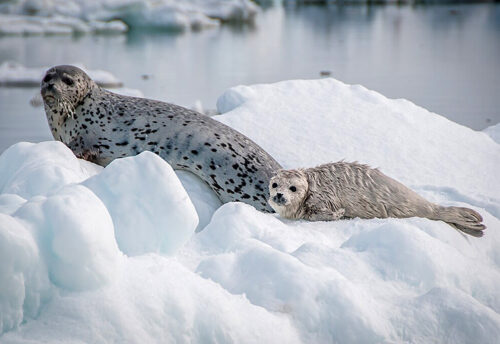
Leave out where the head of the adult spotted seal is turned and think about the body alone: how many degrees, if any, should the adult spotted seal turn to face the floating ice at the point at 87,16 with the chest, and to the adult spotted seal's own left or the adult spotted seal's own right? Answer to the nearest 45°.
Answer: approximately 90° to the adult spotted seal's own right

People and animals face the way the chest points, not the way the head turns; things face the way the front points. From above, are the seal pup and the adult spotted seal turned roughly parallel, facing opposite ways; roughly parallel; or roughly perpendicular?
roughly parallel

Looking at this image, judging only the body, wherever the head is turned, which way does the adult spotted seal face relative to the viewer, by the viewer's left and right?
facing to the left of the viewer

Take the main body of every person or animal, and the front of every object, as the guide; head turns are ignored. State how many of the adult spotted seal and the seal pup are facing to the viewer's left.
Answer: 2

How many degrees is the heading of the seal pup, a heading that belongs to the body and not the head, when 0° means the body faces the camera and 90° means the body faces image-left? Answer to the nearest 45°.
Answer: approximately 90°

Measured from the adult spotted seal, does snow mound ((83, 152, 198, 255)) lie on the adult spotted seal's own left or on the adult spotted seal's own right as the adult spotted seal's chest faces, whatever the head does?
on the adult spotted seal's own left

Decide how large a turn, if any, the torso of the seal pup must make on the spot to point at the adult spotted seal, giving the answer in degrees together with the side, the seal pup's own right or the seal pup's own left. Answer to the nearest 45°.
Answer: approximately 45° to the seal pup's own right
